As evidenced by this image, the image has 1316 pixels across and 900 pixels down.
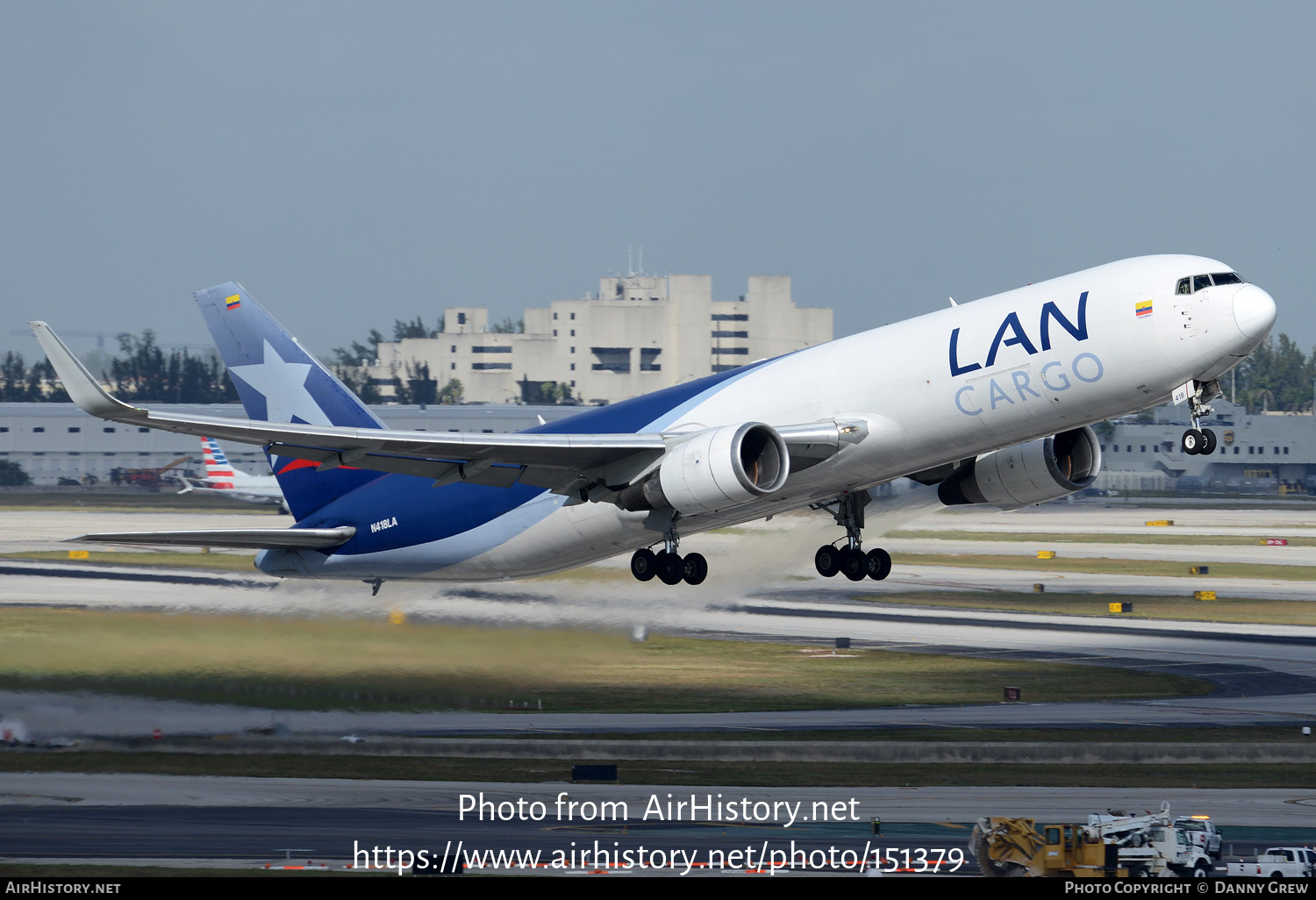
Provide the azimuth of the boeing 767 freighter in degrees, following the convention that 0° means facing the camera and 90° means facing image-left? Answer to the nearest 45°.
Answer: approximately 315°

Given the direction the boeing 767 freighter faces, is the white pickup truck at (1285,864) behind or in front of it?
in front
